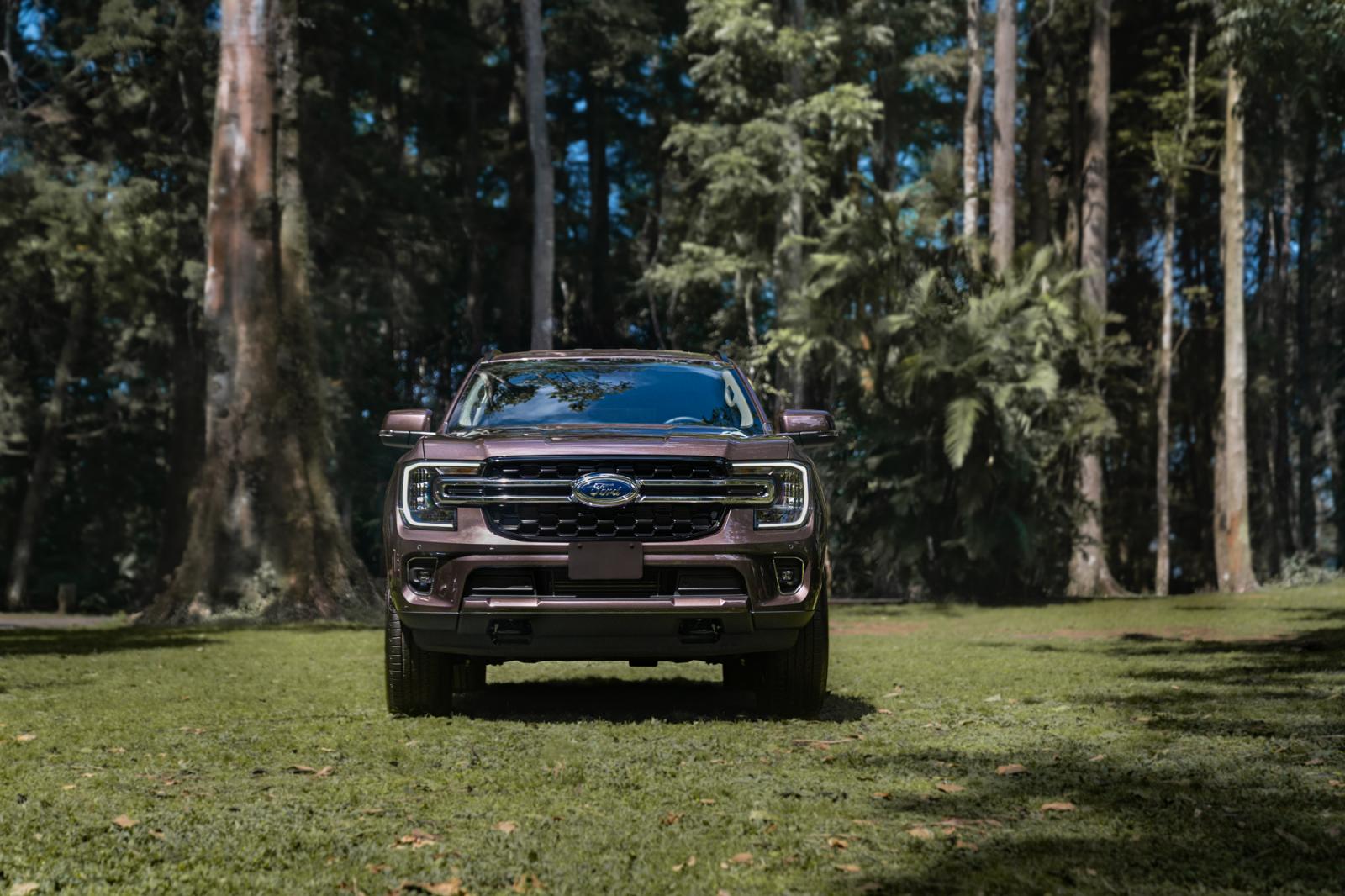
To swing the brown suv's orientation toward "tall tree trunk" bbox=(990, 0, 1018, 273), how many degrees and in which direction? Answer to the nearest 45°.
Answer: approximately 180°

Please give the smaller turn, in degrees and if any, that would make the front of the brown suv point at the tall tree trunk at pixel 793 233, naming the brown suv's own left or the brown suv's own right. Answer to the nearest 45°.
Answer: approximately 180°

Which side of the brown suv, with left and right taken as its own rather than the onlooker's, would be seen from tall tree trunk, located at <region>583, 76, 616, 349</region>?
back

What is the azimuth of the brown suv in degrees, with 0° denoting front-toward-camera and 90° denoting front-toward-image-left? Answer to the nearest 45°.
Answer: approximately 0°

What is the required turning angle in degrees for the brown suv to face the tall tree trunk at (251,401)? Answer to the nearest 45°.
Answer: approximately 180°

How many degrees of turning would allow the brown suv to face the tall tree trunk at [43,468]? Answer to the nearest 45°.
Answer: approximately 135° to its right

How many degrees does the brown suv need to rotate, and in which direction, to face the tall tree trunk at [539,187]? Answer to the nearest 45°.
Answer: approximately 180°
